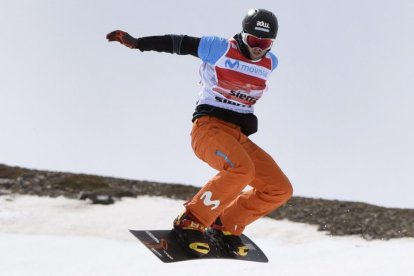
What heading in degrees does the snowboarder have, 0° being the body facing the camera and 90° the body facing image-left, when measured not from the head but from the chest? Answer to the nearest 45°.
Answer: approximately 315°
